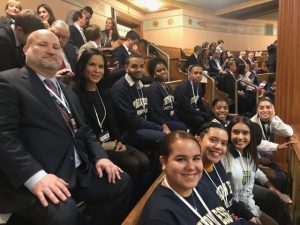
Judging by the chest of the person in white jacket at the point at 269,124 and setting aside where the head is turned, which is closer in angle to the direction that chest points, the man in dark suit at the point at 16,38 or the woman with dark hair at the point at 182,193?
the woman with dark hair

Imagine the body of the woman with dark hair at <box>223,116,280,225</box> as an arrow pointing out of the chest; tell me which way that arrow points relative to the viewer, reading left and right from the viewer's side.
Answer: facing the viewer and to the right of the viewer

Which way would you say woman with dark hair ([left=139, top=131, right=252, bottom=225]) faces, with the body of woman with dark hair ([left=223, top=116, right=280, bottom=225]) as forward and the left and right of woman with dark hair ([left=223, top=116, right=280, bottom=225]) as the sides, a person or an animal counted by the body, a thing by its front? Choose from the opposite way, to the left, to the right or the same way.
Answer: the same way

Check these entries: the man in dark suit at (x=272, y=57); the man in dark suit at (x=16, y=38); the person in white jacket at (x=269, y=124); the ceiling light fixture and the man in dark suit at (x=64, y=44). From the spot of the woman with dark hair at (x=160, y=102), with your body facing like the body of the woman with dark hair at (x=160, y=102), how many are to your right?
2

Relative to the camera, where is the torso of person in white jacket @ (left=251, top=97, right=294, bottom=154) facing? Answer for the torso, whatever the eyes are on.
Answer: toward the camera

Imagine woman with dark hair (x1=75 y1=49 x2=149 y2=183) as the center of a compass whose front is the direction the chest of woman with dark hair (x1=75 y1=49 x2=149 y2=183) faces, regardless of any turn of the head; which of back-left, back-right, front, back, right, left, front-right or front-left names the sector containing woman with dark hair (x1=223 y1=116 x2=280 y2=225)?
front-left

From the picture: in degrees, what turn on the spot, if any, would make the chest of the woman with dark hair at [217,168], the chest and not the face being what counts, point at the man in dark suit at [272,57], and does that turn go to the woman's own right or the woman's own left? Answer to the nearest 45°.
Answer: approximately 135° to the woman's own left

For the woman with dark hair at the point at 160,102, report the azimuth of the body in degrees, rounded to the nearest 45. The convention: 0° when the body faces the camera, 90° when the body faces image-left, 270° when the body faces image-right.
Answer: approximately 315°

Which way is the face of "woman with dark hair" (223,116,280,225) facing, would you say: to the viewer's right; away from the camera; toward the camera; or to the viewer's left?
toward the camera

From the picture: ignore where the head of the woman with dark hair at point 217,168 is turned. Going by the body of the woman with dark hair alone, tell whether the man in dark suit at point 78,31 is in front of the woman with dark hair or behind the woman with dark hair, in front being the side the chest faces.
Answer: behind

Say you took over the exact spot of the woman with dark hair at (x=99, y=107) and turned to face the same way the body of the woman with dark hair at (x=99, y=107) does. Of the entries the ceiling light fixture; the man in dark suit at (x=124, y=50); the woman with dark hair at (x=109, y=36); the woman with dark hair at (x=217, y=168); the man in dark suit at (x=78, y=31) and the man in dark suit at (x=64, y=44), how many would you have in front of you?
1

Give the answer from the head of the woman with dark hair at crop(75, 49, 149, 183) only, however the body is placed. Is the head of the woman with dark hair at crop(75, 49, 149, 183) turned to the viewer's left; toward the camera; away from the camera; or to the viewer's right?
toward the camera
